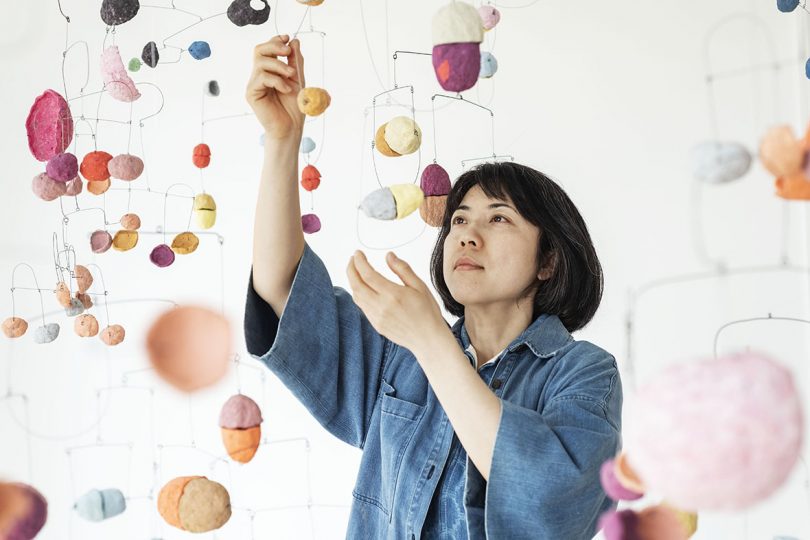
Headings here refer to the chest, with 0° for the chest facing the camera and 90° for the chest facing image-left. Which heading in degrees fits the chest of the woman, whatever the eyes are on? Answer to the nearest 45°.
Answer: approximately 45°

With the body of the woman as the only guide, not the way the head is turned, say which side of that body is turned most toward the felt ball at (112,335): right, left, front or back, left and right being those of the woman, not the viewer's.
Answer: right

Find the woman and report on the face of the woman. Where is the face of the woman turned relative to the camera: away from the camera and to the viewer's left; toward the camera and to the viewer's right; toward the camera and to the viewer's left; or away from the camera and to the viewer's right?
toward the camera and to the viewer's left

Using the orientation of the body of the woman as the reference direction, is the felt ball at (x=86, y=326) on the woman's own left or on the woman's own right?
on the woman's own right
